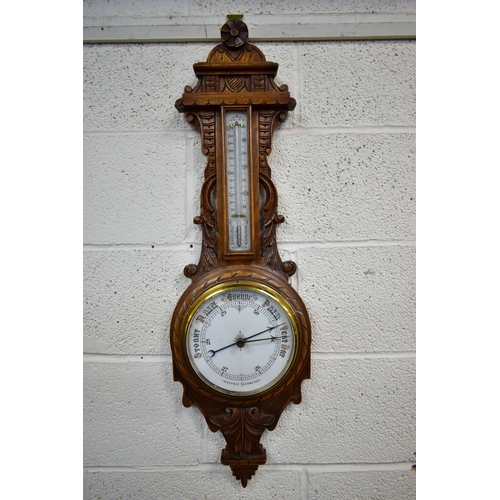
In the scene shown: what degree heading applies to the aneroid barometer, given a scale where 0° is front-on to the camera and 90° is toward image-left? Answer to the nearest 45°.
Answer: approximately 0°
